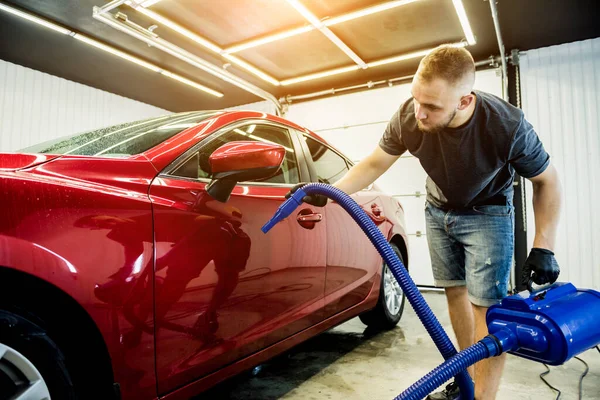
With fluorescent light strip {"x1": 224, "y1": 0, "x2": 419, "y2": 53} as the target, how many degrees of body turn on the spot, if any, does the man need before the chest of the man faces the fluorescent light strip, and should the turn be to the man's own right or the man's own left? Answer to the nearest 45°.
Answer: approximately 90° to the man's own right

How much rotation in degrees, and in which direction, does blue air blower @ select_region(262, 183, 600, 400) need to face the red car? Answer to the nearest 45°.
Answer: approximately 45° to its right

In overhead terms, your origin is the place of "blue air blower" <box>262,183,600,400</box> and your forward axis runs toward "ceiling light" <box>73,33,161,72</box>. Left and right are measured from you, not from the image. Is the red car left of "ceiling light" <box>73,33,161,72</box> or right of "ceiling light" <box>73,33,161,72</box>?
left

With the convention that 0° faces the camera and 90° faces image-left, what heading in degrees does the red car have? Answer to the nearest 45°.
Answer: approximately 45°

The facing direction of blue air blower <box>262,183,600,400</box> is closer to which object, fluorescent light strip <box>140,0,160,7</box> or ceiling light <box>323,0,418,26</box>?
the fluorescent light strip

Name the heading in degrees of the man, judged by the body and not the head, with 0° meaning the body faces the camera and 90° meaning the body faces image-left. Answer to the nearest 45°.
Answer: approximately 45°

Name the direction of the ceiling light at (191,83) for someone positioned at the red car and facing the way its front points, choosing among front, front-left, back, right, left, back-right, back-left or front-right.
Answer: back-right

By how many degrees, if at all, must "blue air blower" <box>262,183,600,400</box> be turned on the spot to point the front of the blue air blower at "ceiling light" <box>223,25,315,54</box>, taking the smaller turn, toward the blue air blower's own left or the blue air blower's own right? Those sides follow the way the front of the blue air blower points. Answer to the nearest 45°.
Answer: approximately 90° to the blue air blower's own right
